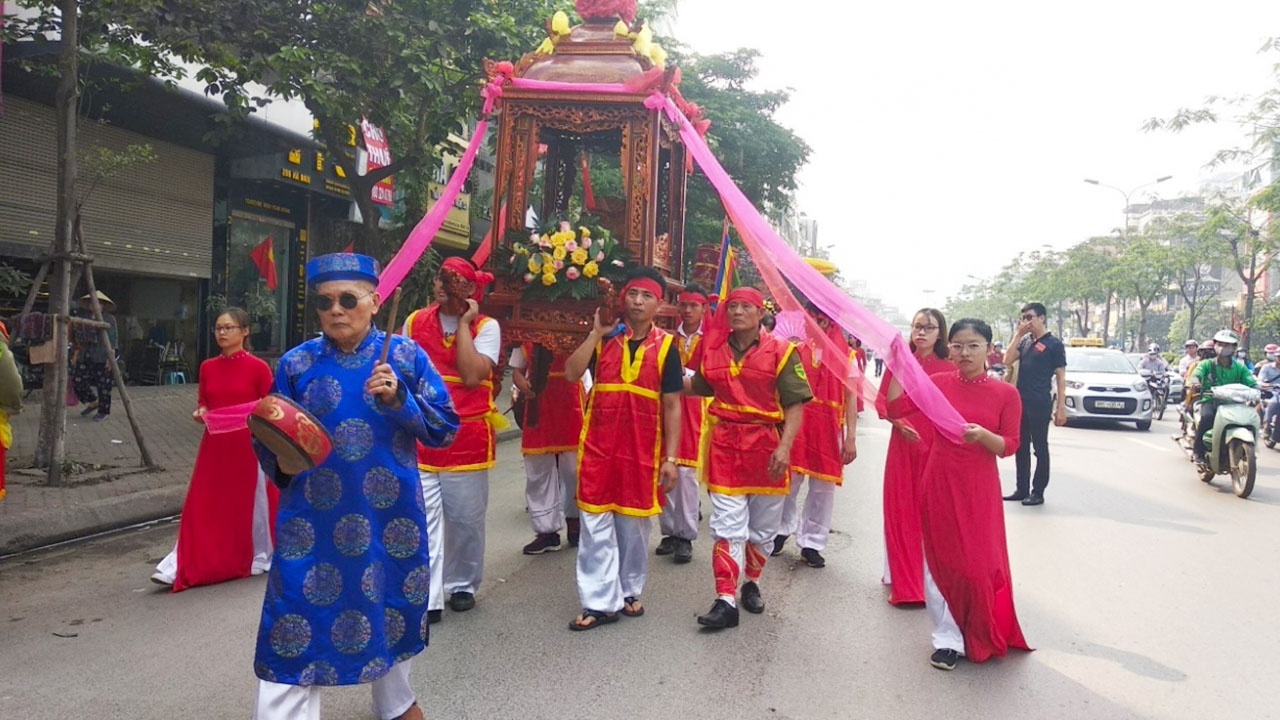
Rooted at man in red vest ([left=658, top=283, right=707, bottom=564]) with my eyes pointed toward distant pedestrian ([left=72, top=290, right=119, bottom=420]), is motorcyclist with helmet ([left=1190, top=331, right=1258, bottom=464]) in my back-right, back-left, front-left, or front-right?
back-right

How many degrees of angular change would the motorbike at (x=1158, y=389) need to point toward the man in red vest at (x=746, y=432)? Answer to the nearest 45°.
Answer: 0° — it already faces them

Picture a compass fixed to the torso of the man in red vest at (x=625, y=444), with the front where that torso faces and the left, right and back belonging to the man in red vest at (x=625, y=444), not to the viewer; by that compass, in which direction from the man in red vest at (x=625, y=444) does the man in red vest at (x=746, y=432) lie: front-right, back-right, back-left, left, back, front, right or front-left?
left

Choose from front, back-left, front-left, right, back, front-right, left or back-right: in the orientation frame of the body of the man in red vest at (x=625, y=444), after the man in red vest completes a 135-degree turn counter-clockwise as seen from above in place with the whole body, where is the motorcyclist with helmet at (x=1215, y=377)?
front

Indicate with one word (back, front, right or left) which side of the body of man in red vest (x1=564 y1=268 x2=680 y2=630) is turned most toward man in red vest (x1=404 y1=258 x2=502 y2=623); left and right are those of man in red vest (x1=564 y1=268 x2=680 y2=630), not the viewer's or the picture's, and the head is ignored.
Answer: right

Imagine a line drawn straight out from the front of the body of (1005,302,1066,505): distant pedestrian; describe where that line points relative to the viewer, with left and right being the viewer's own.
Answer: facing the viewer and to the left of the viewer

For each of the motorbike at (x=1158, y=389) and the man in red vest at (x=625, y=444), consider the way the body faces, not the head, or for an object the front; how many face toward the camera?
2

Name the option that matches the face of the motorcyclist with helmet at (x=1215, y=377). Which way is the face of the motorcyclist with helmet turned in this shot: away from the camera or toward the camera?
toward the camera

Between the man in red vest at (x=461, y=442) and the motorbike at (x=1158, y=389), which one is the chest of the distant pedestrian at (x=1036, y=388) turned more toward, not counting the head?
the man in red vest

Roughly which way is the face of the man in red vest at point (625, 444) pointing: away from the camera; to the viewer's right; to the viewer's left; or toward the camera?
toward the camera

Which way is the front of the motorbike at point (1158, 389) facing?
toward the camera

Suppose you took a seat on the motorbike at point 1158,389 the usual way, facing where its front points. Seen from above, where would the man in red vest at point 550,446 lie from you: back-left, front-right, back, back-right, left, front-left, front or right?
front

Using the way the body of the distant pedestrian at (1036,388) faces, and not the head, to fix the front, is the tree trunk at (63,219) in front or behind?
in front

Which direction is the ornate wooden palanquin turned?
toward the camera

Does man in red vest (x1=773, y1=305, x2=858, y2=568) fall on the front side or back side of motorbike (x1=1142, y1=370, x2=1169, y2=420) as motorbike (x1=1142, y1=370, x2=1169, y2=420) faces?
on the front side
